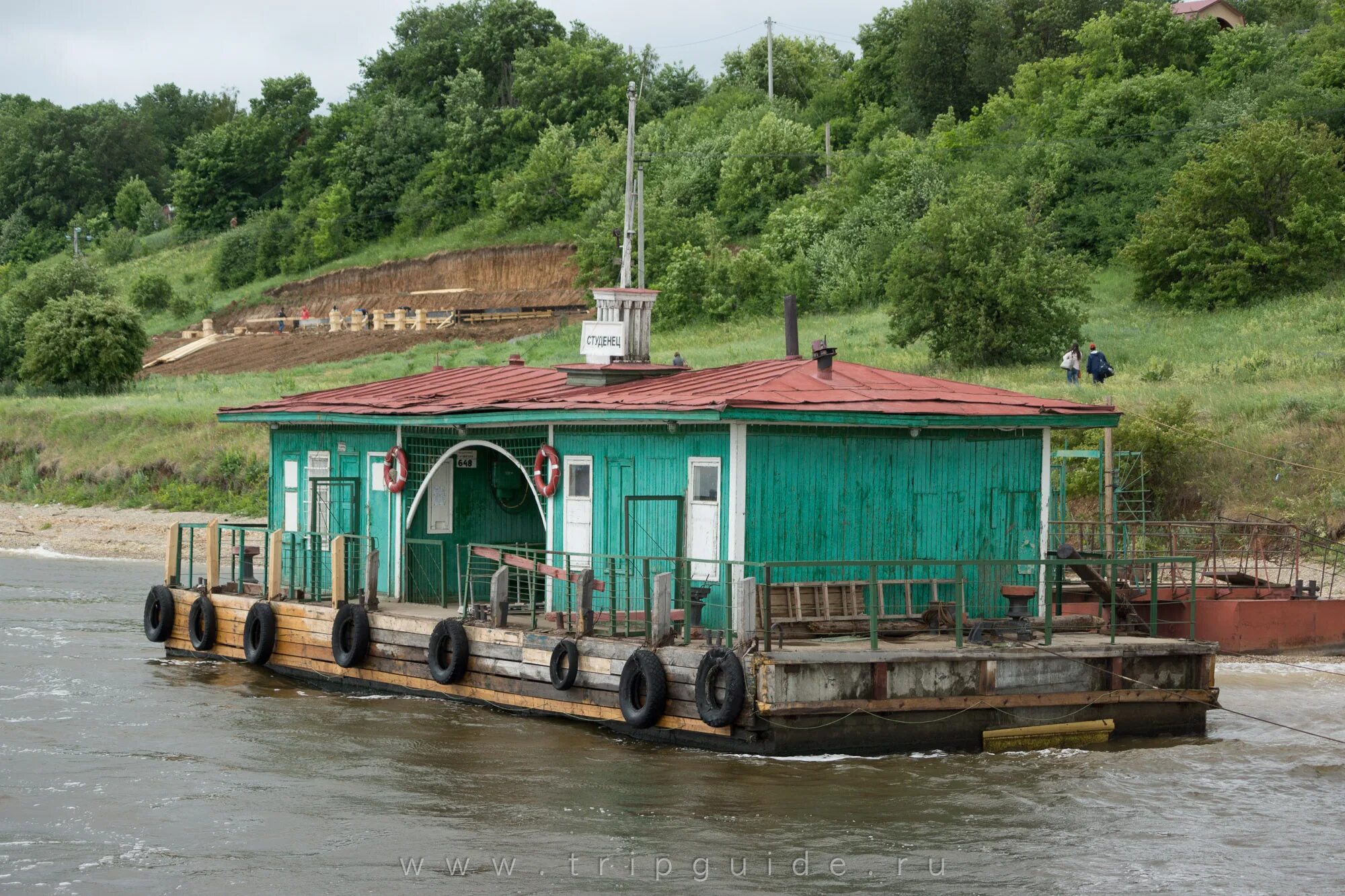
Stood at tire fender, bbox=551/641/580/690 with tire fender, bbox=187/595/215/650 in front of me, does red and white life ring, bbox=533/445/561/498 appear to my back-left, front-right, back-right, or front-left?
front-right

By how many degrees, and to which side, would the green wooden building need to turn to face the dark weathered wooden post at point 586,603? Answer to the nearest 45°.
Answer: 0° — it already faces it

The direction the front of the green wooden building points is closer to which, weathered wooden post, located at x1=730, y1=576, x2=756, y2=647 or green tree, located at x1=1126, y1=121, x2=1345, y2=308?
the weathered wooden post

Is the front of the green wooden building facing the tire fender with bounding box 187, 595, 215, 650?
no

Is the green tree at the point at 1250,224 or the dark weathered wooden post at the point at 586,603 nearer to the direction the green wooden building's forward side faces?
the dark weathered wooden post

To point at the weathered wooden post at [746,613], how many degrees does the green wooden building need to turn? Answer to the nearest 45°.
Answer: approximately 45° to its left

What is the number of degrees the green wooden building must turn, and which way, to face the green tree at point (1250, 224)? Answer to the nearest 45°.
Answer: approximately 180°

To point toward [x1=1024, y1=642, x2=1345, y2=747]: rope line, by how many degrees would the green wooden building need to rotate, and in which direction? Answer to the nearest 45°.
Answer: approximately 135° to its left

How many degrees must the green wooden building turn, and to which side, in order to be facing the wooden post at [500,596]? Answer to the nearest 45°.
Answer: approximately 45° to its right

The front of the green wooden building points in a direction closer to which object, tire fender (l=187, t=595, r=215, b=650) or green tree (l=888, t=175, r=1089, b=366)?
the tire fender

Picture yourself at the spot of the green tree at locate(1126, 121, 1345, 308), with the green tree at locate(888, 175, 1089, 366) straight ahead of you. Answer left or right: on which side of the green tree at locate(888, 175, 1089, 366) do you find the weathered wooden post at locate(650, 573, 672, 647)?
left

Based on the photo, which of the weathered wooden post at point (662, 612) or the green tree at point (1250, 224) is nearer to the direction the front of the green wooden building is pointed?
the weathered wooden post

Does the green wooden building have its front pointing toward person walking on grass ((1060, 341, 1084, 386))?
no

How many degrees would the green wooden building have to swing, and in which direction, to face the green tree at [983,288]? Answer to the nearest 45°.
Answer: approximately 135° to its right

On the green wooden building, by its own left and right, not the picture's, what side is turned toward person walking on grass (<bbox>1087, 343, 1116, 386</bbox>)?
back

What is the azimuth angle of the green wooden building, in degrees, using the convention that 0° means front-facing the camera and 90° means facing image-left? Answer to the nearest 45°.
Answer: approximately 45°
